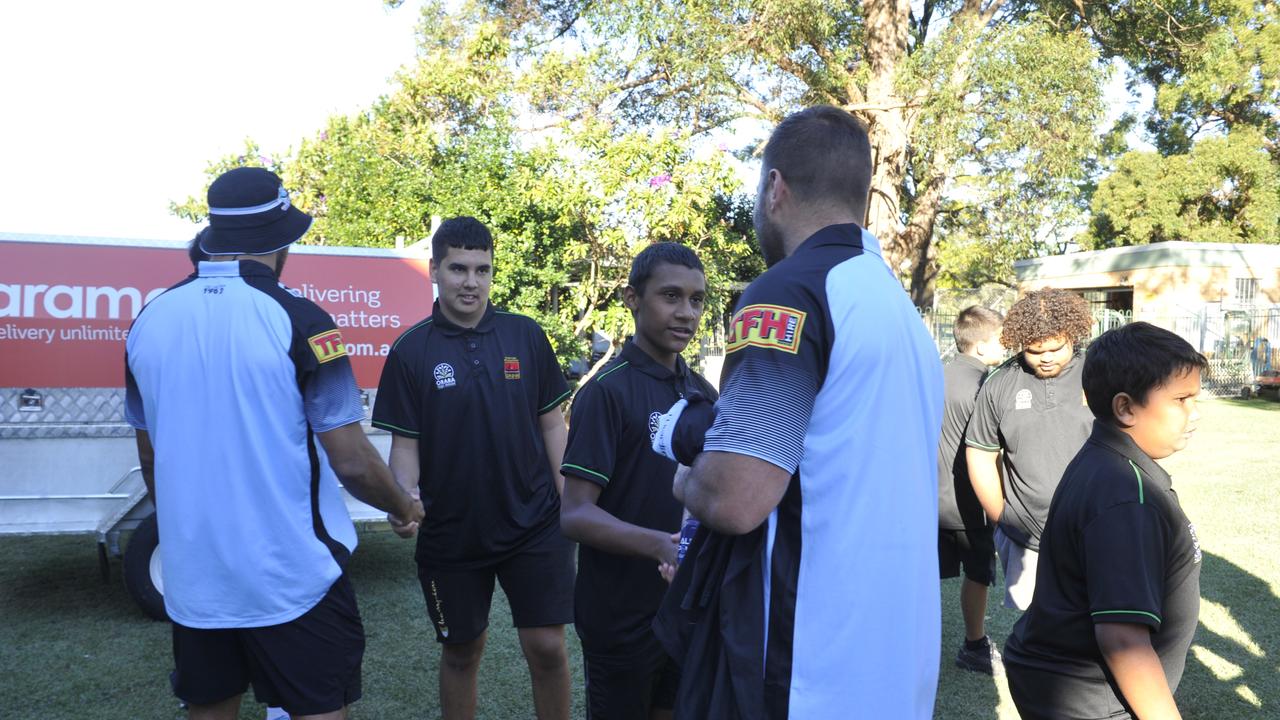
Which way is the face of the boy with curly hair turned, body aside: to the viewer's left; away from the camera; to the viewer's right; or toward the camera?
toward the camera

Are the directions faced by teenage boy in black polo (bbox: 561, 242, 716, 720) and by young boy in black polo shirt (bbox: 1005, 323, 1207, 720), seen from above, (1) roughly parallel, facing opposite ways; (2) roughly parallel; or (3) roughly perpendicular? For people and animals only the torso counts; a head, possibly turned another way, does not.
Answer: roughly parallel

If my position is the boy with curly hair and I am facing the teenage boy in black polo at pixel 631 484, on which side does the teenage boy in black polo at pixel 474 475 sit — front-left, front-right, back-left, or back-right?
front-right

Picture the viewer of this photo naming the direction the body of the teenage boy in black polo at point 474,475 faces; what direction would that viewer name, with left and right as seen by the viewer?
facing the viewer

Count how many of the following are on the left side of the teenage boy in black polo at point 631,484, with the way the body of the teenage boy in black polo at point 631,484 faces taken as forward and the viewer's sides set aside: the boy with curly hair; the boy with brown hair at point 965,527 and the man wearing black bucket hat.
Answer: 2

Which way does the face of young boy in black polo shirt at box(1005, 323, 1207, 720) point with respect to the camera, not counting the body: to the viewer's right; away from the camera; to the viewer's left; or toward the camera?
to the viewer's right

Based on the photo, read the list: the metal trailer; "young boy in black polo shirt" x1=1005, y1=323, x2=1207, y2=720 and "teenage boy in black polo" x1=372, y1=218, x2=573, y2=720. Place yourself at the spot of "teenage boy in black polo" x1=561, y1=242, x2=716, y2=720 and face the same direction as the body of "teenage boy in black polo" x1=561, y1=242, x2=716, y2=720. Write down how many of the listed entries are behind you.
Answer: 2

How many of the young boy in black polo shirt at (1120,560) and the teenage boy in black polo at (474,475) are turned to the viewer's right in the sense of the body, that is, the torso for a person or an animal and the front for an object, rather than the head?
1

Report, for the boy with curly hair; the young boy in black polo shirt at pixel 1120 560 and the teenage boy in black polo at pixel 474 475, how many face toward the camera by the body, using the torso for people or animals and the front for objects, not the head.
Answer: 2

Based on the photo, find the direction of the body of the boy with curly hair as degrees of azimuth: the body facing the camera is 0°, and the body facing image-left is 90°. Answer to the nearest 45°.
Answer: approximately 0°

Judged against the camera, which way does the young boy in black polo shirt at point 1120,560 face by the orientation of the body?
to the viewer's right

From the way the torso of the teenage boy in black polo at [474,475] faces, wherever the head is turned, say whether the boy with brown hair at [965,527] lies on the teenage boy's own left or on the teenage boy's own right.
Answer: on the teenage boy's own left

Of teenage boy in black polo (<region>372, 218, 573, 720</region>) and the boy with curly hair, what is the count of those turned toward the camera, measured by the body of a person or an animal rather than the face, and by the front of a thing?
2

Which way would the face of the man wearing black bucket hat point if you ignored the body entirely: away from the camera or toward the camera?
away from the camera

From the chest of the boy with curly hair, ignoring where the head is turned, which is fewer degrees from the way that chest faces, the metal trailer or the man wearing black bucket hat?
the man wearing black bucket hat
